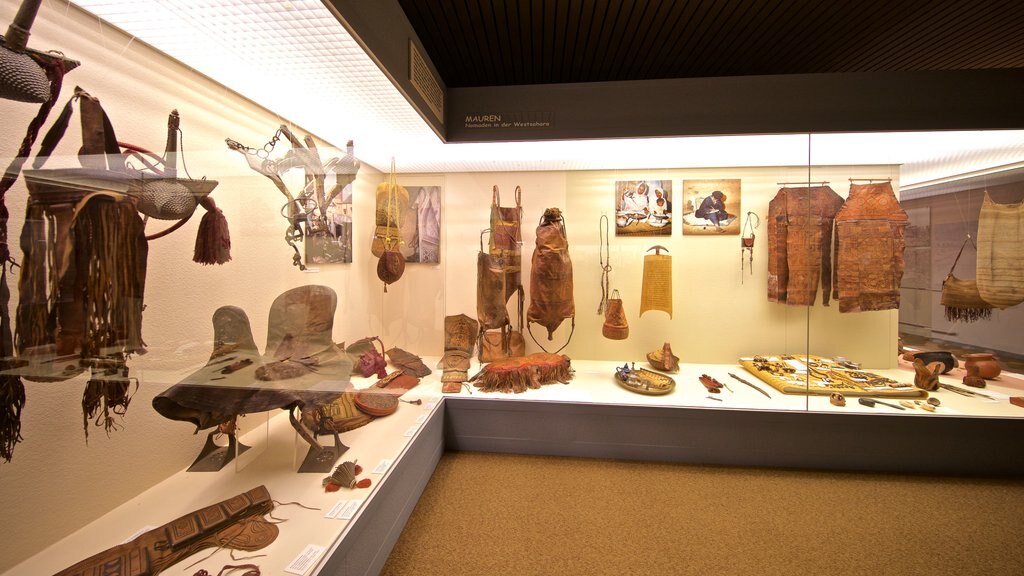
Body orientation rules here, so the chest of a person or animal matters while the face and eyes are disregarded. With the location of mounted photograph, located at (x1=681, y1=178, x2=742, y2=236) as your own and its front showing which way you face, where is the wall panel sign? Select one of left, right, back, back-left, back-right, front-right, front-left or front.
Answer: front-right

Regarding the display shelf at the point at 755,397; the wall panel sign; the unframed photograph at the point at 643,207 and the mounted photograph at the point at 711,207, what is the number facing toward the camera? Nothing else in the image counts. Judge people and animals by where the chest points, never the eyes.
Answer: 4

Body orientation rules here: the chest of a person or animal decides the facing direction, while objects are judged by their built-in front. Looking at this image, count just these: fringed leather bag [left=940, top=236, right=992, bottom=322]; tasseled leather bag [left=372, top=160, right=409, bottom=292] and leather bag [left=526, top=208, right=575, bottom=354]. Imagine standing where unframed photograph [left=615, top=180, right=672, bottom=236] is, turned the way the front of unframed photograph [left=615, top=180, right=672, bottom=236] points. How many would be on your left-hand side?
1

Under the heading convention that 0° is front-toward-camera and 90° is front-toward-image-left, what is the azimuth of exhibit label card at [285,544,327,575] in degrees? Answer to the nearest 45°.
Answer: approximately 315°

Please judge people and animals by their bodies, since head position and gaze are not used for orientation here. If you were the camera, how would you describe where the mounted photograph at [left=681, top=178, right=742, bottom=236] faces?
facing the viewer

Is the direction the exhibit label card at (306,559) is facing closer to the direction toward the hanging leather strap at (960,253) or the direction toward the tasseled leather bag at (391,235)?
the hanging leather strap

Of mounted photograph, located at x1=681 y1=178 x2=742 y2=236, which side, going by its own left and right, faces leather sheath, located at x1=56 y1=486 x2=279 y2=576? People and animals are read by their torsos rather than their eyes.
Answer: front

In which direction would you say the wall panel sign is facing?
toward the camera

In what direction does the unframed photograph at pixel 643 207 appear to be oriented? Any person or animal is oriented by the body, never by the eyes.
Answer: toward the camera

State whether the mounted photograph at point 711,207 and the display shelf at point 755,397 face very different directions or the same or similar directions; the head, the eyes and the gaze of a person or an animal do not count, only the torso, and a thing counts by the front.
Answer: same or similar directions

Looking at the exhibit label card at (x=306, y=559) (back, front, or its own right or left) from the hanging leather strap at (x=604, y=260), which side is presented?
left

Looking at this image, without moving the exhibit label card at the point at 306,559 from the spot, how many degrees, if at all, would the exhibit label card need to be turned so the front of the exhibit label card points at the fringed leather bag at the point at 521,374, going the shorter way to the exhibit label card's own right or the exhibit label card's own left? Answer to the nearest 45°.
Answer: approximately 90° to the exhibit label card's own left

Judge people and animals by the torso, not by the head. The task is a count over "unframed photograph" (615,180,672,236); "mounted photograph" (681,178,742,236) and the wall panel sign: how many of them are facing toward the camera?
3
